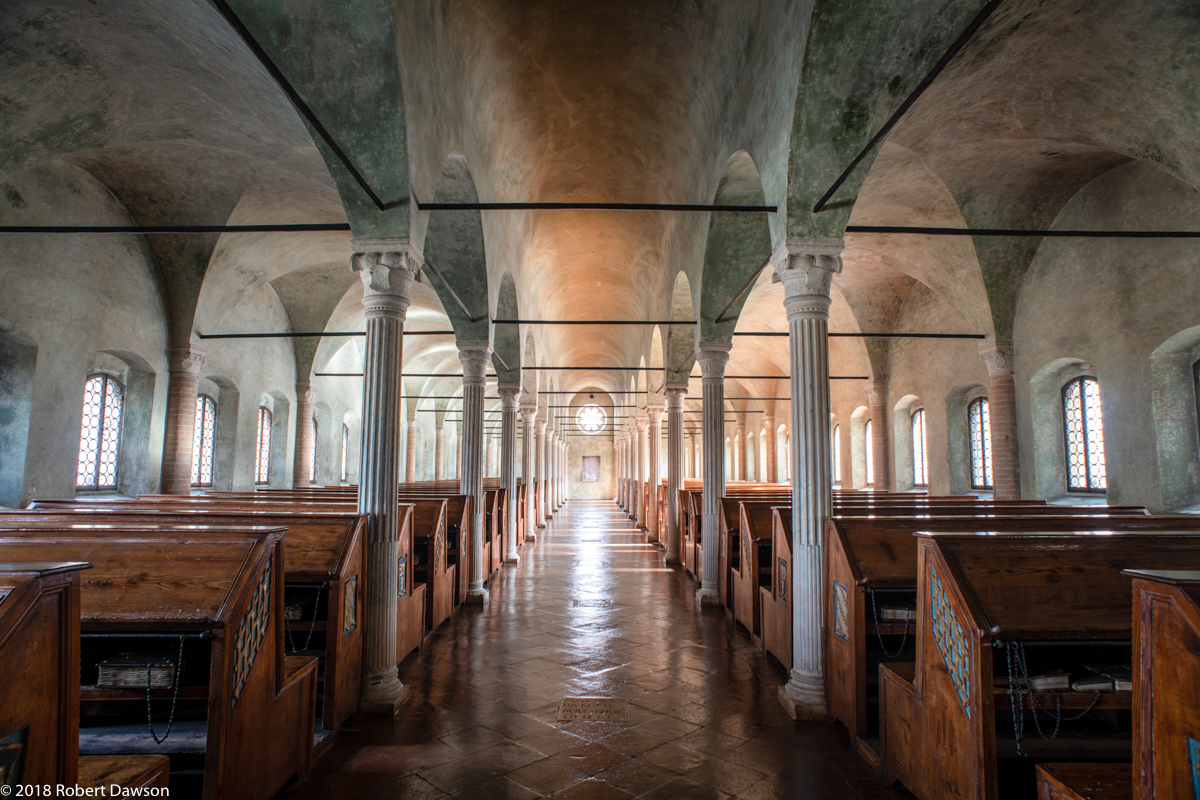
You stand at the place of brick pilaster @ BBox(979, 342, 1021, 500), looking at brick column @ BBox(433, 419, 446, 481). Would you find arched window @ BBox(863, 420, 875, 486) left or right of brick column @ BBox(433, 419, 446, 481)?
right

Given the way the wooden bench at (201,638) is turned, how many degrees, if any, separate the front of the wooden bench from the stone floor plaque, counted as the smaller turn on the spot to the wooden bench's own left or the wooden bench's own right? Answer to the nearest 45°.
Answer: approximately 90° to the wooden bench's own right

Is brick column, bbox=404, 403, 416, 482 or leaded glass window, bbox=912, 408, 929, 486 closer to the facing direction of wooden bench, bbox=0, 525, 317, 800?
the brick column

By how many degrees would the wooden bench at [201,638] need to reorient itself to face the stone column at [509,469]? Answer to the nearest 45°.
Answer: approximately 45° to its right

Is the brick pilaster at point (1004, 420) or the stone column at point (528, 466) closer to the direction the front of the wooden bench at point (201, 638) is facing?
the stone column

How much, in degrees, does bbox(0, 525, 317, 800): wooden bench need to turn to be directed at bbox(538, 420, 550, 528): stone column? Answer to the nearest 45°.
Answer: approximately 45° to its right

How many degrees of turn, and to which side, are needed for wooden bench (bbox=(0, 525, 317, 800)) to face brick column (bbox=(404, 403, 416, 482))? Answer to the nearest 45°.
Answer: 0° — it already faces it

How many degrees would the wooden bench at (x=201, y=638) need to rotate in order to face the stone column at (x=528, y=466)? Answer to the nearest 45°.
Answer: approximately 45° to its right

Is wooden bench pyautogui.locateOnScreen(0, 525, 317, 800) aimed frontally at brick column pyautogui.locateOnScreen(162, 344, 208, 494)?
yes

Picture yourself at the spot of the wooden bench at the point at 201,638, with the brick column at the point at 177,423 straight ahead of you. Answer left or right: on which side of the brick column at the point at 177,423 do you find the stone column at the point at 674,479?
right

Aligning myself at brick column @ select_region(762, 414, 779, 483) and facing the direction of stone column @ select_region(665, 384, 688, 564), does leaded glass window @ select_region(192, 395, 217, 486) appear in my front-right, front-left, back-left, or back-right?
front-right

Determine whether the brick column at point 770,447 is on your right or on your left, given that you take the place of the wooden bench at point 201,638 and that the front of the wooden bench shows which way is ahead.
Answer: on your right

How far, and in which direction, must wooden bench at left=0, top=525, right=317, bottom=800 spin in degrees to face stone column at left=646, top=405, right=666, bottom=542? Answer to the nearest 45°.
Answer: approximately 45° to its right

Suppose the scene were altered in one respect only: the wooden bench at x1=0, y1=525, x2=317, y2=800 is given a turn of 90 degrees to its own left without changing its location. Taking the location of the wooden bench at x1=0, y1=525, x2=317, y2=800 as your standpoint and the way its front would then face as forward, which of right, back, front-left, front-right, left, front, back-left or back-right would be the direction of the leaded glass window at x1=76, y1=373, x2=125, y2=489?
right

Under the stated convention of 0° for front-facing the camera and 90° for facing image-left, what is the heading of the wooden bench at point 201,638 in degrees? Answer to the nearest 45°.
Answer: approximately 180°

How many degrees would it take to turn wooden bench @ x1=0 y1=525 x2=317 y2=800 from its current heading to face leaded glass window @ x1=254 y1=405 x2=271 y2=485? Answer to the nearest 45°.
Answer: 0° — it already faces it
